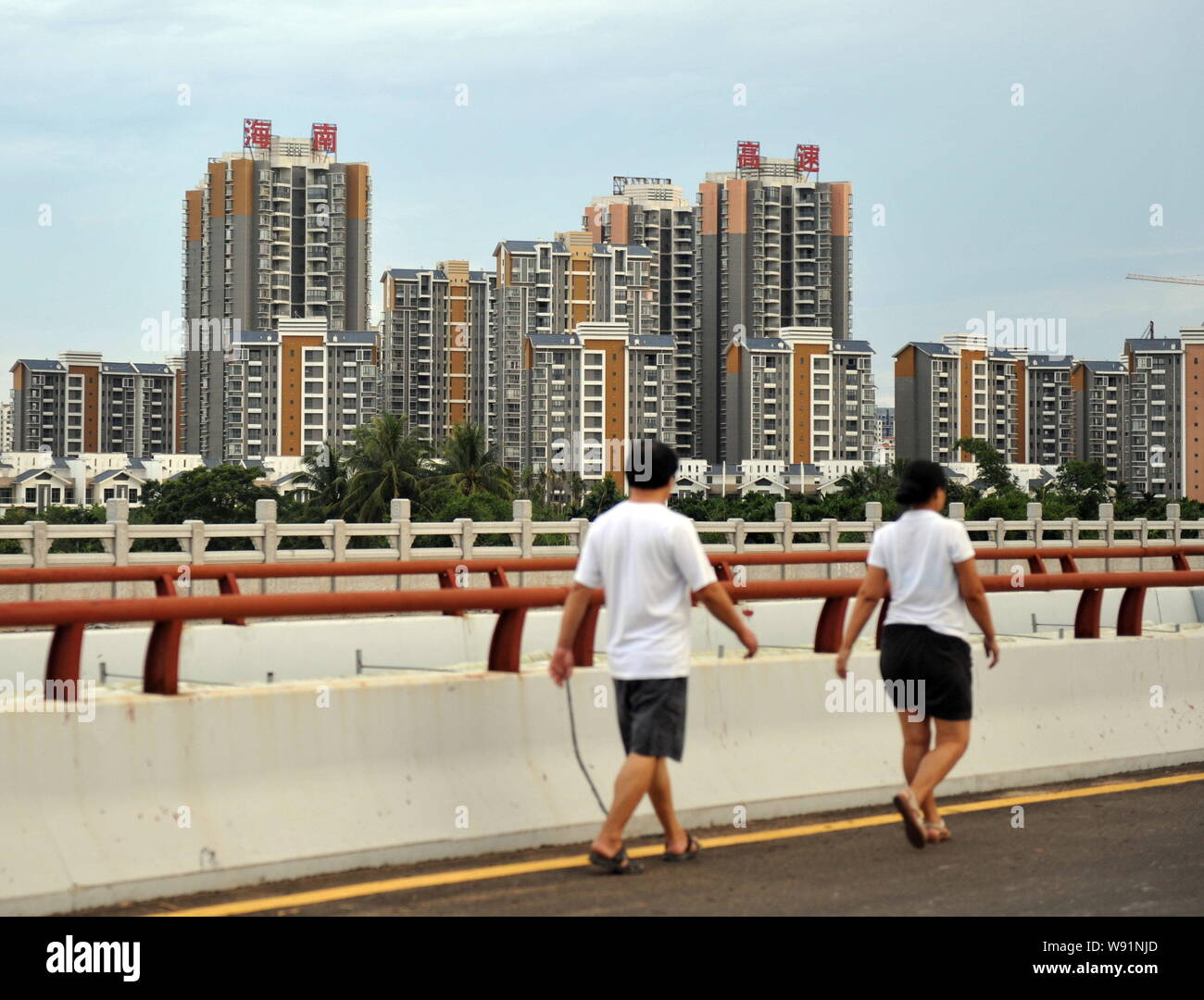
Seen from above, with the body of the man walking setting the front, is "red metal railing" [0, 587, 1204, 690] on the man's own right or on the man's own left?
on the man's own left

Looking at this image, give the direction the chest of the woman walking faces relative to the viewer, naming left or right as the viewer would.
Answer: facing away from the viewer and to the right of the viewer

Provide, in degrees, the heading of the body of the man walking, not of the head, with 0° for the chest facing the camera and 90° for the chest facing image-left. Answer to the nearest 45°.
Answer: approximately 225°

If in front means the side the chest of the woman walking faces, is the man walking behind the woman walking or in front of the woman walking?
behind

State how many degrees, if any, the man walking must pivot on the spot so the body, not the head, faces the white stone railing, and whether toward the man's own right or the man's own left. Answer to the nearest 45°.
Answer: approximately 45° to the man's own left
